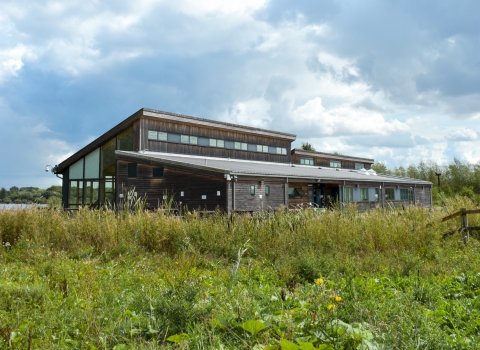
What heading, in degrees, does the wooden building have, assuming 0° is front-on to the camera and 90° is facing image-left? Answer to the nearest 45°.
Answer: approximately 315°

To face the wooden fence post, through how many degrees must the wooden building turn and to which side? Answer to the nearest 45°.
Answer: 0° — it already faces it
